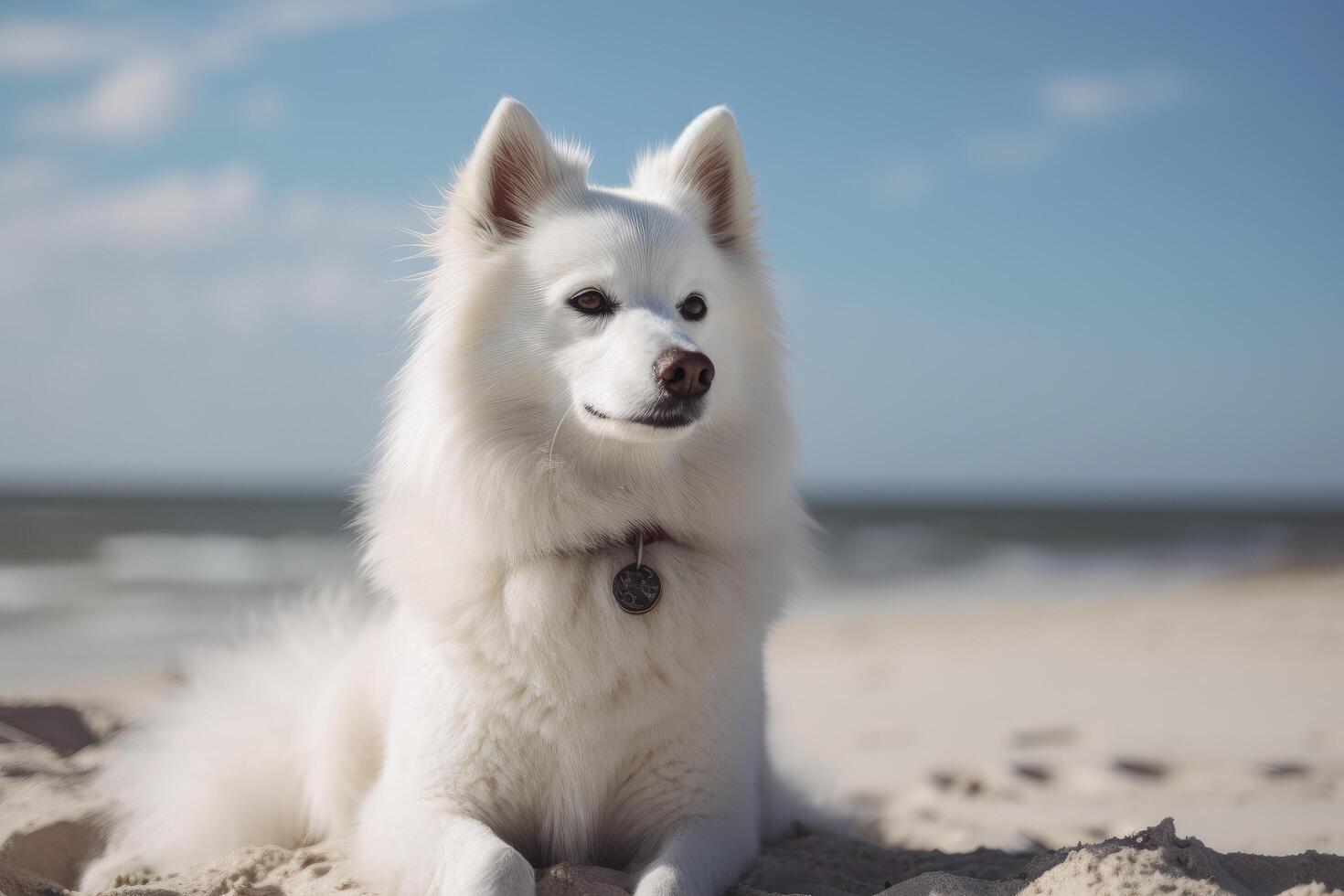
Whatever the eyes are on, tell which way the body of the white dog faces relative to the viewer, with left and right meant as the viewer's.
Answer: facing the viewer and to the right of the viewer
